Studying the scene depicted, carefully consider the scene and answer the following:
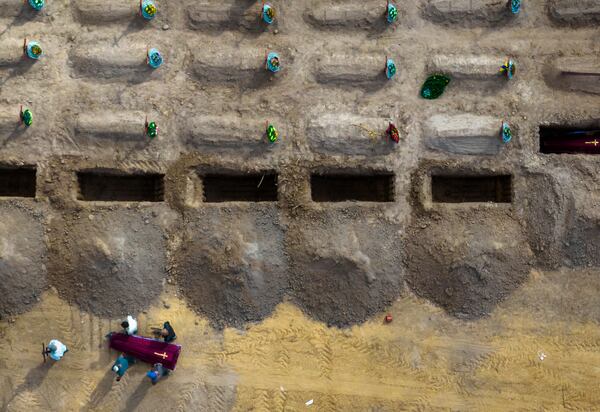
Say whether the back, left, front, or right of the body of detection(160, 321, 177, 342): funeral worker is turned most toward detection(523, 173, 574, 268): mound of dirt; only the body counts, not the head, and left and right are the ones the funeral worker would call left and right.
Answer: back
